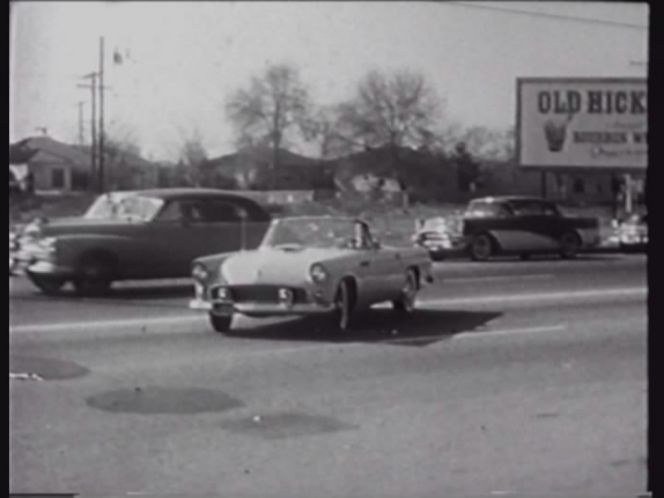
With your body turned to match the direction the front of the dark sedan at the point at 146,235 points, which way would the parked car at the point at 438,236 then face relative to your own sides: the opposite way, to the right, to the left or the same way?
the same way

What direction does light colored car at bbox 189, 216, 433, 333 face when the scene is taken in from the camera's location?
facing the viewer and to the left of the viewer

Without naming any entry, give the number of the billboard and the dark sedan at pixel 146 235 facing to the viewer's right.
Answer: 0

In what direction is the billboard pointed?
toward the camera

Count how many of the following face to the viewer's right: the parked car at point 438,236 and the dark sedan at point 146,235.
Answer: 0

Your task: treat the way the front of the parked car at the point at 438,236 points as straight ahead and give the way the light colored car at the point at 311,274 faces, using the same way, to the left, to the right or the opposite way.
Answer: the same way

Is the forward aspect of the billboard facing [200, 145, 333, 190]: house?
no

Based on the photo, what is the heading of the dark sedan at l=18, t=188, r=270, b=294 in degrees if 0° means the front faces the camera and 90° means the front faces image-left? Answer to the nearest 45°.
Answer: approximately 45°

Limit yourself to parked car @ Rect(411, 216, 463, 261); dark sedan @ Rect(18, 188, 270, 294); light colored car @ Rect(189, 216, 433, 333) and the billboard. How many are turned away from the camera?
0

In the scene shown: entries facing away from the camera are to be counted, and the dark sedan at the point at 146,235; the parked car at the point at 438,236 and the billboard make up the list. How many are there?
0

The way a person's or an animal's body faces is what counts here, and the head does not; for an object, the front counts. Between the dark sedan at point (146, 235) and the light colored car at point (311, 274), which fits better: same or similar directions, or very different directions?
same or similar directions
